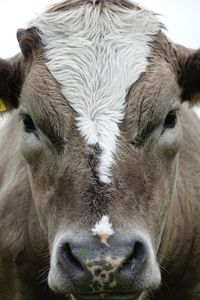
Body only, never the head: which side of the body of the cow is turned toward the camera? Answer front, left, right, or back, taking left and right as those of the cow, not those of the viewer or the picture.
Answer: front
